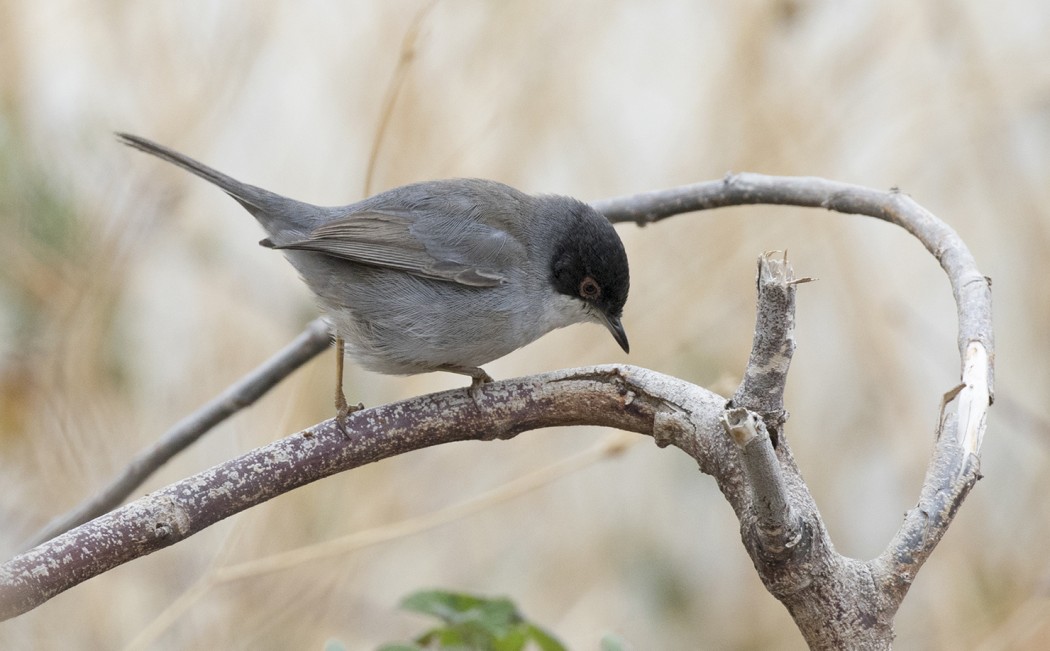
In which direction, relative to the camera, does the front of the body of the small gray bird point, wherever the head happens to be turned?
to the viewer's right

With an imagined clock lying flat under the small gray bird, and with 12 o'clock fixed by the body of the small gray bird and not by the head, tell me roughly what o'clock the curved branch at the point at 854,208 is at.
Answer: The curved branch is roughly at 1 o'clock from the small gray bird.
